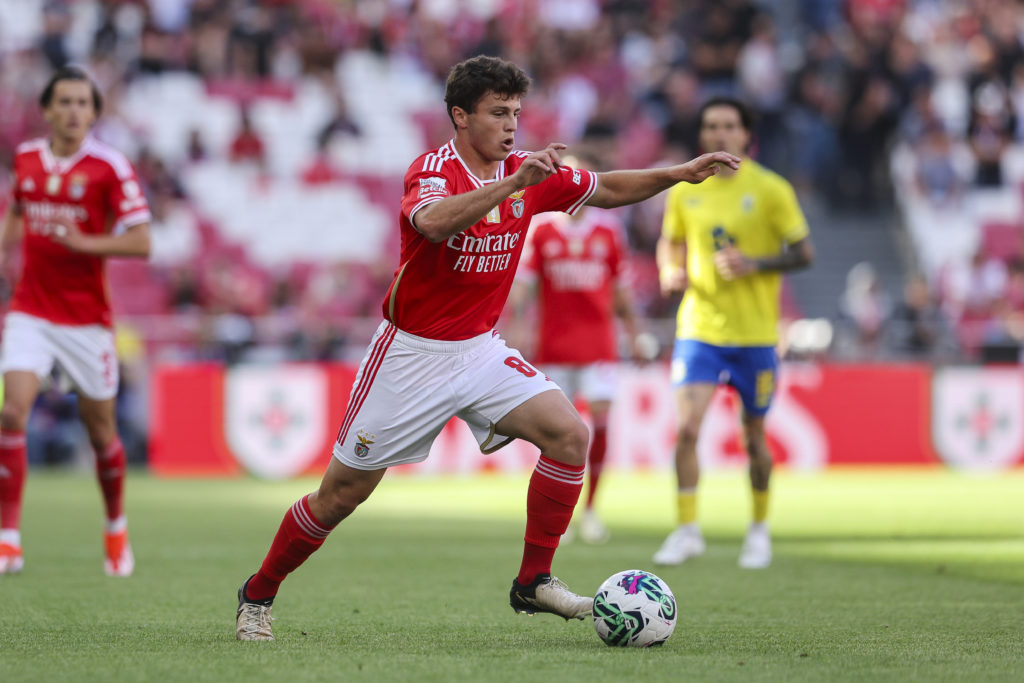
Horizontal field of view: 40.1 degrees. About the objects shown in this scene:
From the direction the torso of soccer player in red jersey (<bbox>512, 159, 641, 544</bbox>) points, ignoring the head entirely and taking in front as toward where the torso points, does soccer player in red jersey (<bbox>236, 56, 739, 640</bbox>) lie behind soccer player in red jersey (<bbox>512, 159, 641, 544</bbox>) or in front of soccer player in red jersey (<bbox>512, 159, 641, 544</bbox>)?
in front

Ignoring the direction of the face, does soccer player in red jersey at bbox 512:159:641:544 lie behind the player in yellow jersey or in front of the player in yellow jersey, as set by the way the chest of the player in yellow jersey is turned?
behind

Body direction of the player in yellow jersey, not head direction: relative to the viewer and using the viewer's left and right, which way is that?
facing the viewer

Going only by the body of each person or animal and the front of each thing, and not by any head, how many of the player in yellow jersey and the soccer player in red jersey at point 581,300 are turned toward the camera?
2

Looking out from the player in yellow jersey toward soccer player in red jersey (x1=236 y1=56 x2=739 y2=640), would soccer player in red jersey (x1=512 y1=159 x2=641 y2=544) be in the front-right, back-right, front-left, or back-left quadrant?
back-right

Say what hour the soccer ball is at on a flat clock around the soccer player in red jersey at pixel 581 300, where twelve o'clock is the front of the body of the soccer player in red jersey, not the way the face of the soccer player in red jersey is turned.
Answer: The soccer ball is roughly at 12 o'clock from the soccer player in red jersey.

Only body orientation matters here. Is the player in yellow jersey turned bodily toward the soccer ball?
yes

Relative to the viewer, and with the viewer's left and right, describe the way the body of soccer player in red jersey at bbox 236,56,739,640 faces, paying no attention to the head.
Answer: facing the viewer and to the right of the viewer

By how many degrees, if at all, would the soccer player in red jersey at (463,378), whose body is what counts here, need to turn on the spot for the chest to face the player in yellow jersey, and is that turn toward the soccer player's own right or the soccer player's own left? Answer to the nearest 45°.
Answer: approximately 90° to the soccer player's own left

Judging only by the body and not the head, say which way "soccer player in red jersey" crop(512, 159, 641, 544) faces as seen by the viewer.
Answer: toward the camera
